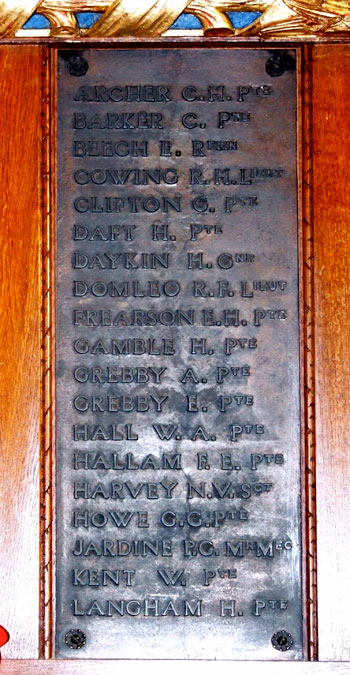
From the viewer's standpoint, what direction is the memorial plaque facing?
toward the camera
